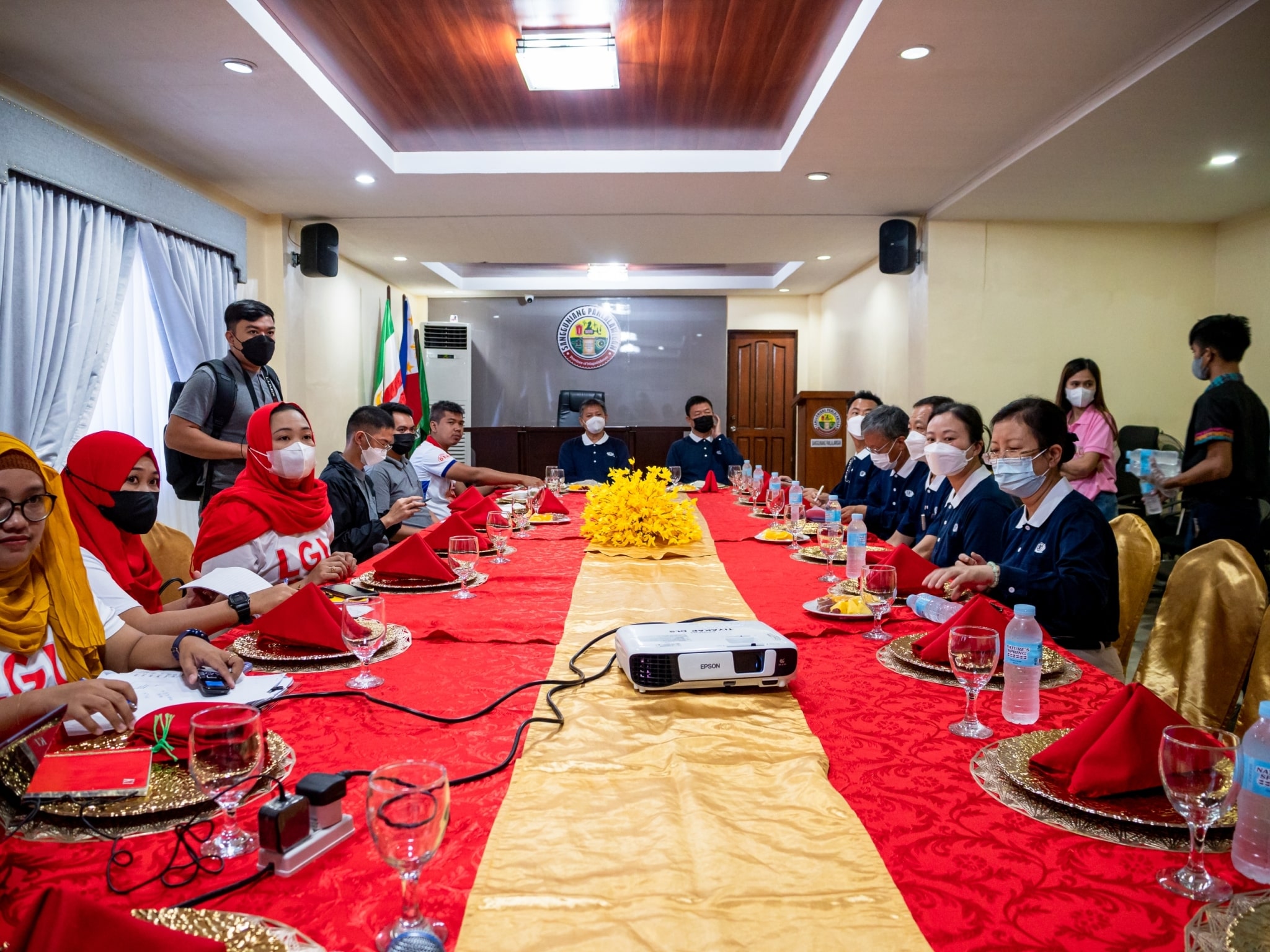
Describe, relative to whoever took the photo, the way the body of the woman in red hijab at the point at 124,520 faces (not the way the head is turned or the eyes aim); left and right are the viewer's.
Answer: facing to the right of the viewer

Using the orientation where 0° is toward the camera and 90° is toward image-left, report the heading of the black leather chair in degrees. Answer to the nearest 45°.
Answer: approximately 0°

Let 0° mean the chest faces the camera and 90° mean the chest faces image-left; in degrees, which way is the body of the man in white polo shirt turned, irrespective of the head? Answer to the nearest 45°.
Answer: approximately 270°

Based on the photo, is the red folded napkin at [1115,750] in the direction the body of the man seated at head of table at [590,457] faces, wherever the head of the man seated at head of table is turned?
yes

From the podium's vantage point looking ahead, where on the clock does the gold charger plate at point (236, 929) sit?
The gold charger plate is roughly at 12 o'clock from the podium.

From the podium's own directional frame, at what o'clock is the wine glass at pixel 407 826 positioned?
The wine glass is roughly at 12 o'clock from the podium.

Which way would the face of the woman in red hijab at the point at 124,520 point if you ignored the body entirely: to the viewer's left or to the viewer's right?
to the viewer's right

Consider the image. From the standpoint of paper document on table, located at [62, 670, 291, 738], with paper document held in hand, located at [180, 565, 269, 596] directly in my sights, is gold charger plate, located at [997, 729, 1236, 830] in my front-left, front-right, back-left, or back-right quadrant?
back-right

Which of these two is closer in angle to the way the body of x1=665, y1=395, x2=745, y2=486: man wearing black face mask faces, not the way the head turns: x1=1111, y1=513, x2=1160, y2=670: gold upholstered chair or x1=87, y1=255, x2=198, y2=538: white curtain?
the gold upholstered chair

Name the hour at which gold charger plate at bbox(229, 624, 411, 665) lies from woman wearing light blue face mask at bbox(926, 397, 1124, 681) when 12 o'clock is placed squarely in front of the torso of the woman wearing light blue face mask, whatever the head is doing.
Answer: The gold charger plate is roughly at 12 o'clock from the woman wearing light blue face mask.
